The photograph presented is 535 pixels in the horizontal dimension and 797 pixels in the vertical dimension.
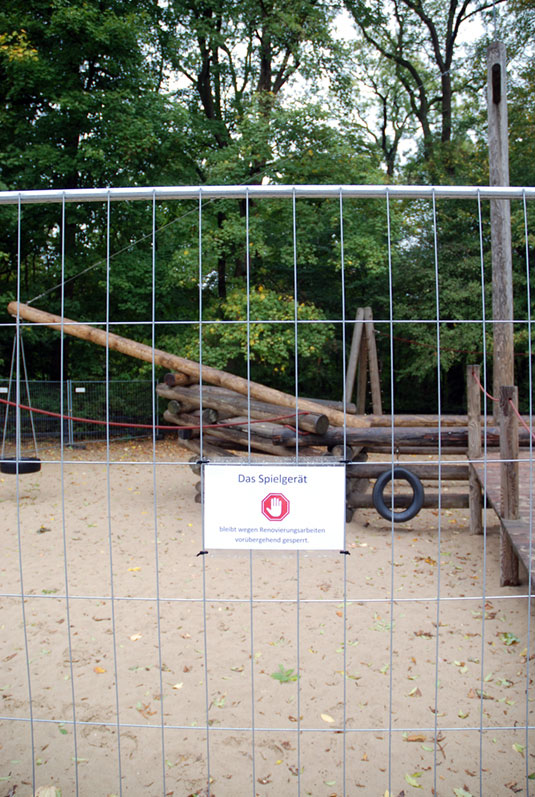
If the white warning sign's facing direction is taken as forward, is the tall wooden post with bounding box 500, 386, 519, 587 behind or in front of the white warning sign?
behind

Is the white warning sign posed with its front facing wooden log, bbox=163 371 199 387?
no

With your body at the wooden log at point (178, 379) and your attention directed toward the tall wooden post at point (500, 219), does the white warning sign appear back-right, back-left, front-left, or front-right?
front-right

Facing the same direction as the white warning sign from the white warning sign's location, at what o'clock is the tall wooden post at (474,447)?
The tall wooden post is roughly at 7 o'clock from the white warning sign.

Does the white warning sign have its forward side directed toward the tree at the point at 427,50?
no

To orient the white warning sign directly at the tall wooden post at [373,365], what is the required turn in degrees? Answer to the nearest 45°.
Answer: approximately 180°

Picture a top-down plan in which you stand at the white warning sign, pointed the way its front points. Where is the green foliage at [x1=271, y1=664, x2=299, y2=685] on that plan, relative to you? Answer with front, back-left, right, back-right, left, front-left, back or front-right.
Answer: back

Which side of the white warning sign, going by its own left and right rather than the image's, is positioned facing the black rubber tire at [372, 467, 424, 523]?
back

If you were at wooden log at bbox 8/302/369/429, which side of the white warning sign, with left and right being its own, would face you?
back

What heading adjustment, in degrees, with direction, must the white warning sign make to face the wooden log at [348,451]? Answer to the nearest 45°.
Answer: approximately 180°

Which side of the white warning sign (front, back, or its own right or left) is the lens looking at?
front

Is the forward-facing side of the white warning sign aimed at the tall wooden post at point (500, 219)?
no
